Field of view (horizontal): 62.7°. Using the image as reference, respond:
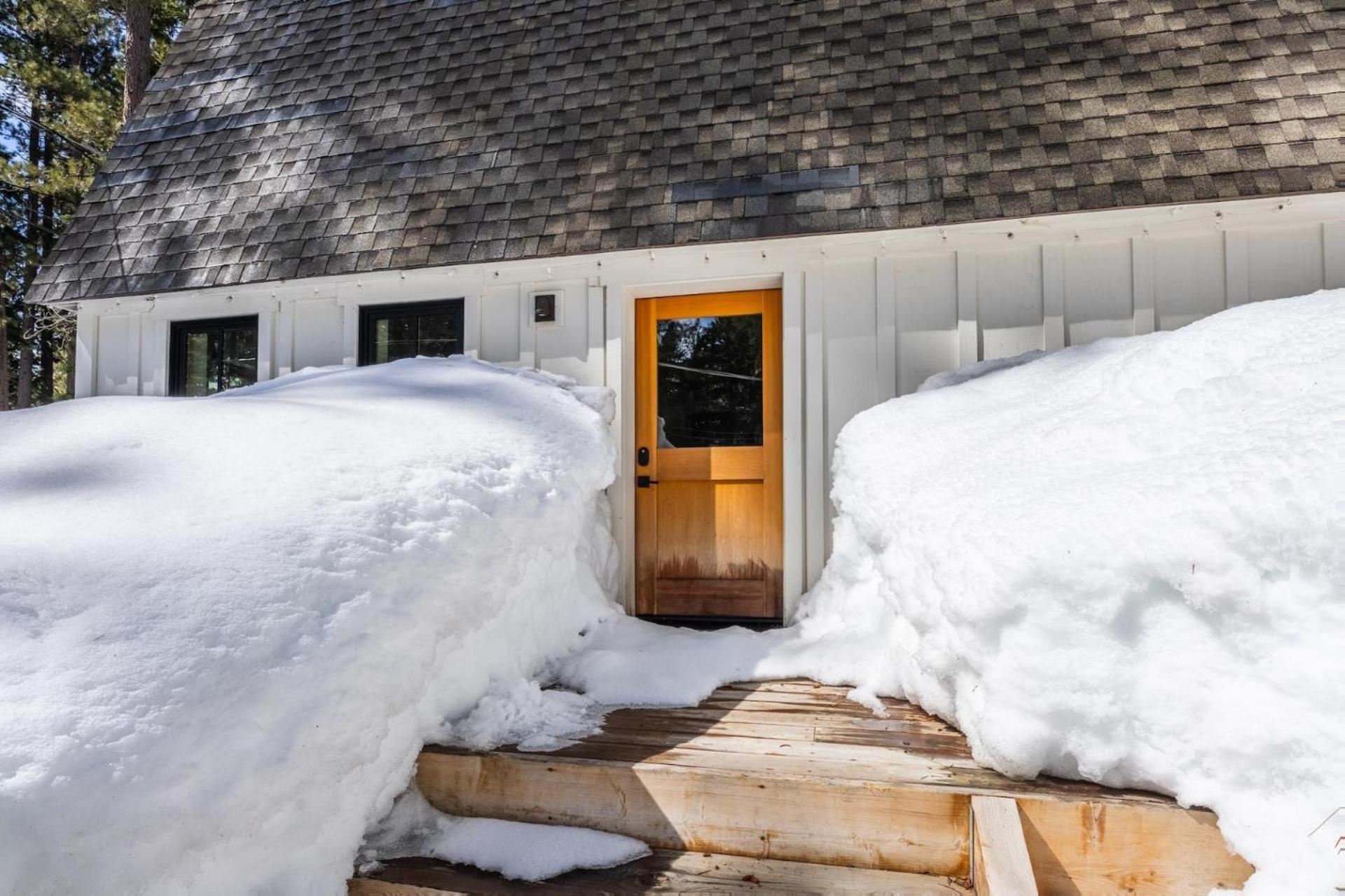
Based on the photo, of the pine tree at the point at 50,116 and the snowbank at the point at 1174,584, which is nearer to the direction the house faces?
the snowbank

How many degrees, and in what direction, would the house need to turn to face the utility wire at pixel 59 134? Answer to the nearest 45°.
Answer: approximately 135° to its right

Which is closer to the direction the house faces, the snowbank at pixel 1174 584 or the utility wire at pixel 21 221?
the snowbank

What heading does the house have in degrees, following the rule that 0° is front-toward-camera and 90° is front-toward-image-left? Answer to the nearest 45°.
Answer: approximately 0°

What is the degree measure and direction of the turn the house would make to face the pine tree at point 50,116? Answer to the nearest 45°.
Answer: approximately 135° to its right

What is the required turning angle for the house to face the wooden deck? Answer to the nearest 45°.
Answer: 0° — it already faces it

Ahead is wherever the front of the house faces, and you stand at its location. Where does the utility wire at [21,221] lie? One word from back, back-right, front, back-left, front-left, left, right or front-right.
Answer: back-right
